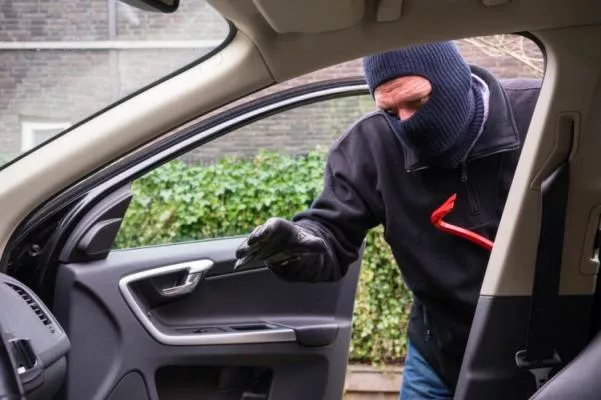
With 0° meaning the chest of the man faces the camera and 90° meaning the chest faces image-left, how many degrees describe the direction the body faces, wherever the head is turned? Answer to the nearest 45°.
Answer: approximately 45°

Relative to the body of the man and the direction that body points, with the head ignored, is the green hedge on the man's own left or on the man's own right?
on the man's own right
